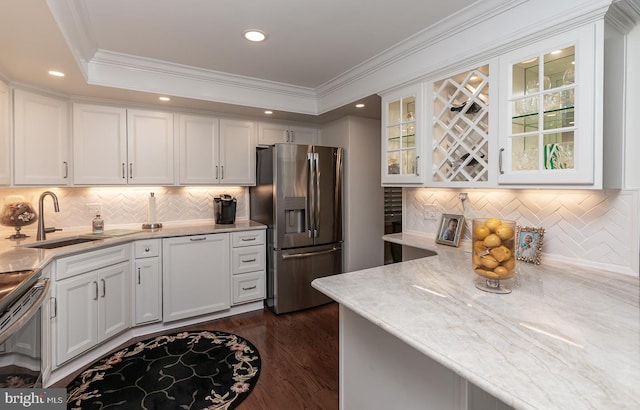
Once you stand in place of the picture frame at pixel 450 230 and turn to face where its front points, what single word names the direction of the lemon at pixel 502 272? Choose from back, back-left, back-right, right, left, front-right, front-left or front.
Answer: front-left

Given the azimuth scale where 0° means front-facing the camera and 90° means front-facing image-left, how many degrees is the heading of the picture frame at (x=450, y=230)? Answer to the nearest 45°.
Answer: approximately 45°

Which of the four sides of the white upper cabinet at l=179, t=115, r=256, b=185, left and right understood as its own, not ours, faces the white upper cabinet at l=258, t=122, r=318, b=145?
left

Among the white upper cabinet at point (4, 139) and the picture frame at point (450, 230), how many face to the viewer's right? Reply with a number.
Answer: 1

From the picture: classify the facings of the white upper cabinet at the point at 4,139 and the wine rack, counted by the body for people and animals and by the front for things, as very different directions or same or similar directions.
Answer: very different directions

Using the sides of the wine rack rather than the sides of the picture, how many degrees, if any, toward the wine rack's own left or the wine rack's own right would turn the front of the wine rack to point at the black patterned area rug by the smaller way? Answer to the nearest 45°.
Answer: approximately 45° to the wine rack's own right

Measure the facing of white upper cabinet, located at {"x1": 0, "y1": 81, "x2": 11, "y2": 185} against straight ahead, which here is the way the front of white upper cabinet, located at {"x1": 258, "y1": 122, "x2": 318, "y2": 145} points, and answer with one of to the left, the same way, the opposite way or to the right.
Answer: to the left

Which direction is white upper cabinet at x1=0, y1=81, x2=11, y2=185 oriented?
to the viewer's right

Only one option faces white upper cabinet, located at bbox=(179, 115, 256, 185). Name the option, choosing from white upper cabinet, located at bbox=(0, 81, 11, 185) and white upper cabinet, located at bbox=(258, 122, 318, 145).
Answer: white upper cabinet, located at bbox=(0, 81, 11, 185)

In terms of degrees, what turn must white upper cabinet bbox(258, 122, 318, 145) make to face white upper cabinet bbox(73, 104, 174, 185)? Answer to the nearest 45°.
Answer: approximately 90° to its right
